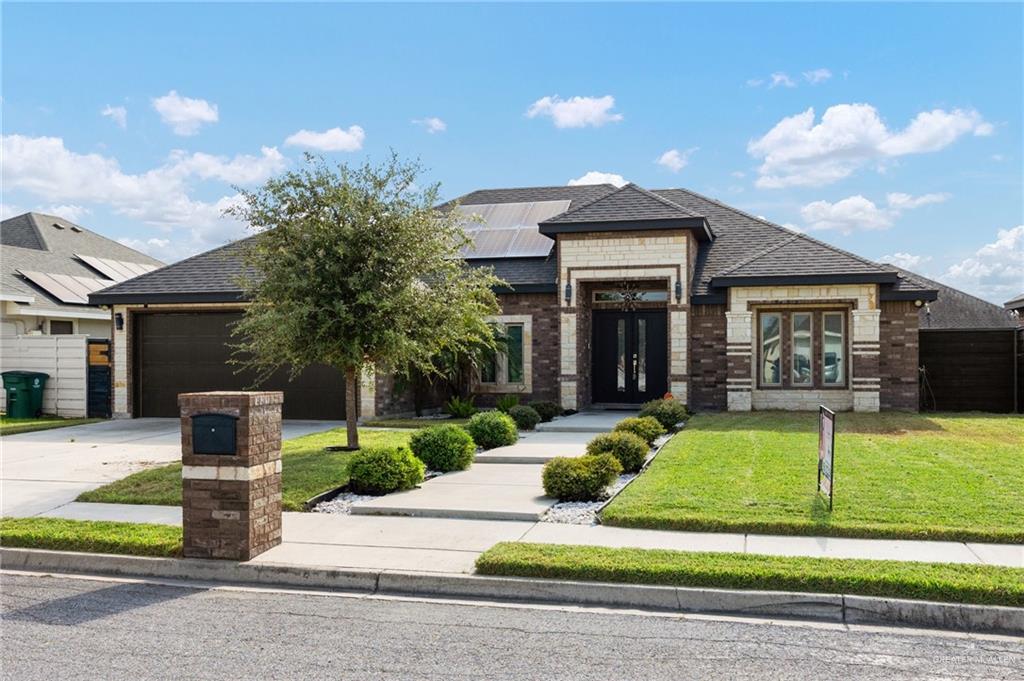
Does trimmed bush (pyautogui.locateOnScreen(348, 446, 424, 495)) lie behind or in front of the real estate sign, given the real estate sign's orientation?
in front

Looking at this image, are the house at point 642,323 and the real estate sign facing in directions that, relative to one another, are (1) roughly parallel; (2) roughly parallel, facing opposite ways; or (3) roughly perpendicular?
roughly perpendicular

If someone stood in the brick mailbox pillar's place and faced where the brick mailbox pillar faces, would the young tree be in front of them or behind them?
behind

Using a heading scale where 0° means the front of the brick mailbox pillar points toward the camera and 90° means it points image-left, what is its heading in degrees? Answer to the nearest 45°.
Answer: approximately 45°

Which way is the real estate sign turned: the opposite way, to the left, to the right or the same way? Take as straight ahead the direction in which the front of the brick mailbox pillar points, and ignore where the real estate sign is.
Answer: to the right

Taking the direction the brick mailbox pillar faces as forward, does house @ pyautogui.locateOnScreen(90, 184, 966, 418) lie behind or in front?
behind

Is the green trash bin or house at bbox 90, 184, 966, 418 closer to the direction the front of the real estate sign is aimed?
the green trash bin

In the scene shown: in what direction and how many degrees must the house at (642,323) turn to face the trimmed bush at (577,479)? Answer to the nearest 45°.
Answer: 0° — it already faces it

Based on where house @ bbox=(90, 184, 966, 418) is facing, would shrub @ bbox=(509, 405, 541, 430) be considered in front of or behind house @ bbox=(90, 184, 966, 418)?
in front

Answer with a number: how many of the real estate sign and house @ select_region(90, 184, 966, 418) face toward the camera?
1

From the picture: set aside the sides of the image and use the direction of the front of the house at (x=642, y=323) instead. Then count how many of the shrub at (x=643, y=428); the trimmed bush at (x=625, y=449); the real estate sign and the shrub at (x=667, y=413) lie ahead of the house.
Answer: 4

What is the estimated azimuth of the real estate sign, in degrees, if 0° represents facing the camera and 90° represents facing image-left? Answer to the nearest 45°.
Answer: approximately 90°

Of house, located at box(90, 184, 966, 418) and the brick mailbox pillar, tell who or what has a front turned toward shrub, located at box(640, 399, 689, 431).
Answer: the house

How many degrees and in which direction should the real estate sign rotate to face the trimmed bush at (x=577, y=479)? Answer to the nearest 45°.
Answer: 0° — it already faces it

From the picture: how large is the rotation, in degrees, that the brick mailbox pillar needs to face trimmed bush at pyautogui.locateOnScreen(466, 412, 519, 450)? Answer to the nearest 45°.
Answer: approximately 180°
